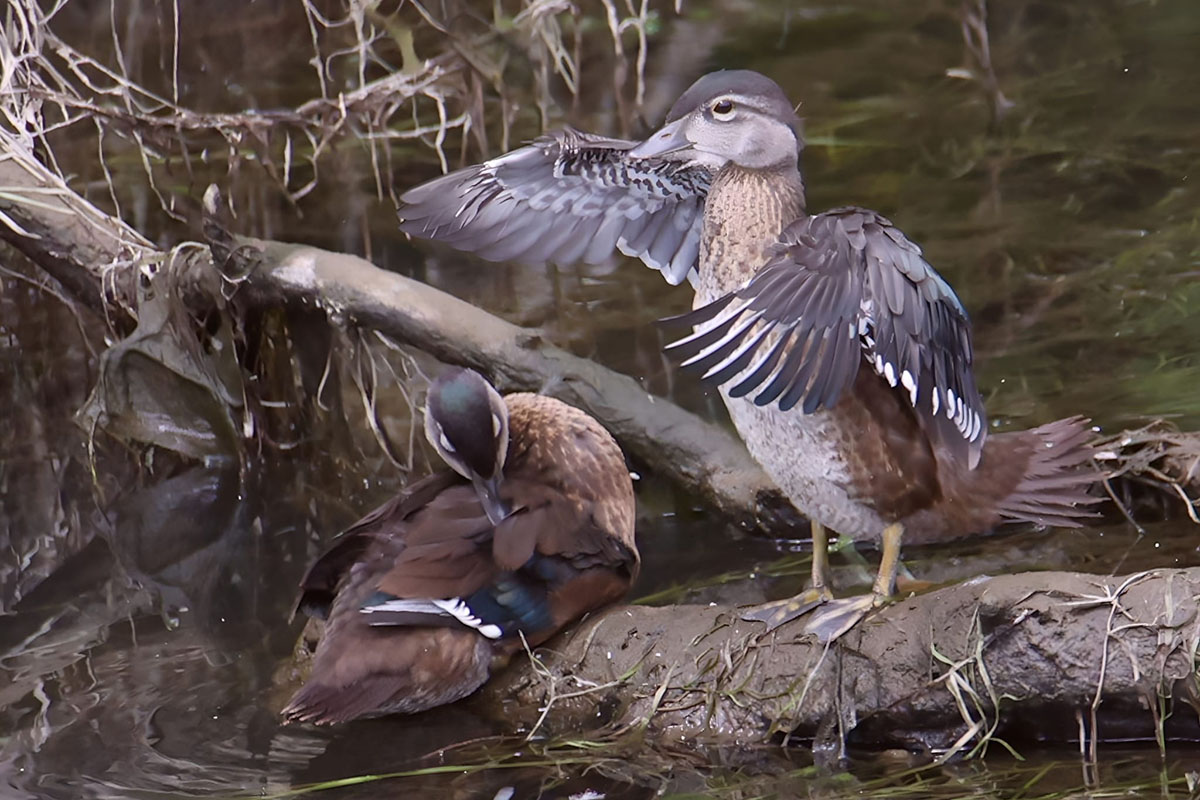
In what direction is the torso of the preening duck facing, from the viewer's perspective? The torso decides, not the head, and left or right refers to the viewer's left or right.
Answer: facing away from the viewer and to the right of the viewer
